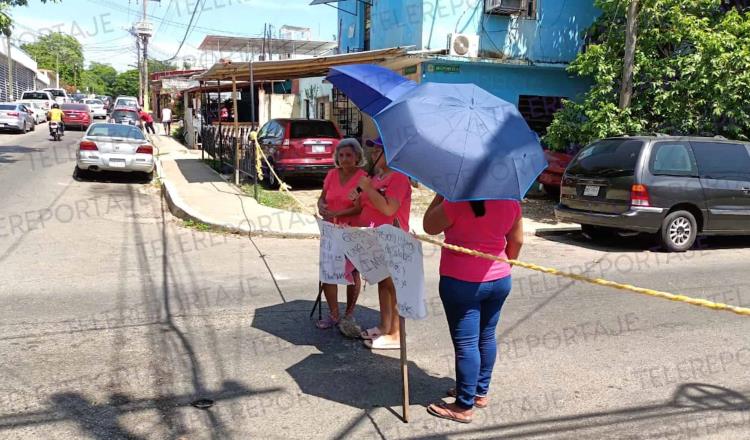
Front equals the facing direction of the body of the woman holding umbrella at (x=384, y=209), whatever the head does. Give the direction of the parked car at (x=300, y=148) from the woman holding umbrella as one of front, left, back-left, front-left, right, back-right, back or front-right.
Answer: back-right

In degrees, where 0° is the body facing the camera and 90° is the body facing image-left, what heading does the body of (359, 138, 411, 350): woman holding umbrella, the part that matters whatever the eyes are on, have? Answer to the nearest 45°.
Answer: approximately 45°

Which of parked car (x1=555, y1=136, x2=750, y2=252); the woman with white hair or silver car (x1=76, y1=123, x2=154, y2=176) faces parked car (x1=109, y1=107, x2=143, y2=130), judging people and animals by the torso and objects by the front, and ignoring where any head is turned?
the silver car

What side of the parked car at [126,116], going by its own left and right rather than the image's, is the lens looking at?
back

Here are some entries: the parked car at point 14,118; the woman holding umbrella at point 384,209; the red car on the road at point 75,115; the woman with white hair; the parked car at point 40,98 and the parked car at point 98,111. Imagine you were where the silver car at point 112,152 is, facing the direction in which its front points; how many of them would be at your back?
2

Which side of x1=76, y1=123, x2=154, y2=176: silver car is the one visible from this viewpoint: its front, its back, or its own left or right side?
back

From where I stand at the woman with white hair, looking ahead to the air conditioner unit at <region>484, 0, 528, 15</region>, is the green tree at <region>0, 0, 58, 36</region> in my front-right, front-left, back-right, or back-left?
front-left

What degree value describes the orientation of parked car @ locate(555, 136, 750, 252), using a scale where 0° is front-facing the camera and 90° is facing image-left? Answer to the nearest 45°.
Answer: approximately 225°

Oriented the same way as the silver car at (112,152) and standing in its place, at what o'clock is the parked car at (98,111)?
The parked car is roughly at 12 o'clock from the silver car.

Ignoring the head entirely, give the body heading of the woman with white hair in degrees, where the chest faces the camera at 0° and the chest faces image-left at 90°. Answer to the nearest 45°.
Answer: approximately 45°

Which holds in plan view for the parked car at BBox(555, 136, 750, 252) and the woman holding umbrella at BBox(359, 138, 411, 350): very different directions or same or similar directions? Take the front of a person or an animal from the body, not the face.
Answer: very different directions

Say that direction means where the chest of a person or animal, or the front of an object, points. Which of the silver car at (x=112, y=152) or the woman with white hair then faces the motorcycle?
the silver car

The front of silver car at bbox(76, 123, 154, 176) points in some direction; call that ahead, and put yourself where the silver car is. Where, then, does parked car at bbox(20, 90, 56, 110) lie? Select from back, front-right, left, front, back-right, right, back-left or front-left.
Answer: front

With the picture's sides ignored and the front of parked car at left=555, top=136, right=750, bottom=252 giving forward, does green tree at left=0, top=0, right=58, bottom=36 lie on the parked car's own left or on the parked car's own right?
on the parked car's own left

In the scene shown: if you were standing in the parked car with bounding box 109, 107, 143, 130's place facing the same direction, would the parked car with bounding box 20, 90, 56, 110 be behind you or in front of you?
in front
